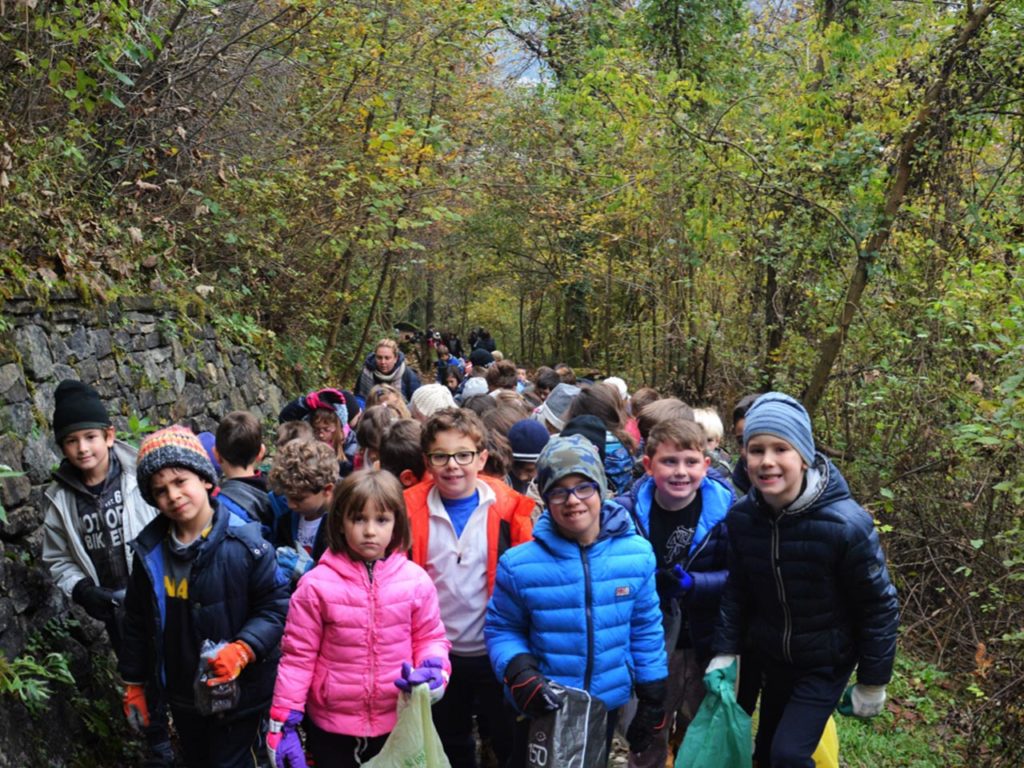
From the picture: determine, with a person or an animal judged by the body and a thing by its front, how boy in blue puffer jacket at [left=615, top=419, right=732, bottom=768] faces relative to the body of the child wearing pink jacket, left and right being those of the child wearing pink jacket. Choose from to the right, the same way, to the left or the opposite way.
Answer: the same way

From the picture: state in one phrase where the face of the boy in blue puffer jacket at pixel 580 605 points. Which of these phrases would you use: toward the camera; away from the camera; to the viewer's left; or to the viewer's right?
toward the camera

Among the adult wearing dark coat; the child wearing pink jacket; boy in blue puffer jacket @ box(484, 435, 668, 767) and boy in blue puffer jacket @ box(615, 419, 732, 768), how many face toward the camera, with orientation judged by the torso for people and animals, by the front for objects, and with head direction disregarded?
4

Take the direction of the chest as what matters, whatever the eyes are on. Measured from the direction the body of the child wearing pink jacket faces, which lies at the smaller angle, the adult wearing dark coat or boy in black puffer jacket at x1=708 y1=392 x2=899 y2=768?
the boy in black puffer jacket

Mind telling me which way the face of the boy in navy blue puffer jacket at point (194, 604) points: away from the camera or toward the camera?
toward the camera

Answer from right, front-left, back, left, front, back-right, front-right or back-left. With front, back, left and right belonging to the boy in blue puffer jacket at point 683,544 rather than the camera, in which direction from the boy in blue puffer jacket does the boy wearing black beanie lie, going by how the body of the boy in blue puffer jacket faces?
right

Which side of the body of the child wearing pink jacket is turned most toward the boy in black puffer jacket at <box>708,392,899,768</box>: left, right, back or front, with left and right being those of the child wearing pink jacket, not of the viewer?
left

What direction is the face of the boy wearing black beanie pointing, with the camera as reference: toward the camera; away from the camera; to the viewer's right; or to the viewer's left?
toward the camera

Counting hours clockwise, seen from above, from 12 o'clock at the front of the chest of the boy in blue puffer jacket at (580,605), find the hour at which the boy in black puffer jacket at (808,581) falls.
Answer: The boy in black puffer jacket is roughly at 9 o'clock from the boy in blue puffer jacket.

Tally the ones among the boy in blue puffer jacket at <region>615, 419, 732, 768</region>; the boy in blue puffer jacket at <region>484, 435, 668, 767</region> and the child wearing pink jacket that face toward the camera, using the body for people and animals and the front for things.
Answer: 3

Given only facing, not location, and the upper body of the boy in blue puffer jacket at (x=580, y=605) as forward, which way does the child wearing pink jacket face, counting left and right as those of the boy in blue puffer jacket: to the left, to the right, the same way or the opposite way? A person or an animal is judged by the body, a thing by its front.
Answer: the same way

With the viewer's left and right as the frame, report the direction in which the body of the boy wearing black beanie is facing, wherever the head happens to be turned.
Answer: facing the viewer and to the right of the viewer

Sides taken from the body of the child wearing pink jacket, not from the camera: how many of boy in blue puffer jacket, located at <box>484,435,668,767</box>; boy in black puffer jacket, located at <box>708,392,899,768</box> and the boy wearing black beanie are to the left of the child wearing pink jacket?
2

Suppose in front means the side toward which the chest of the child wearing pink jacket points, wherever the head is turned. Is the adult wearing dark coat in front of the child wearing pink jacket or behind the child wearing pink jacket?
behind

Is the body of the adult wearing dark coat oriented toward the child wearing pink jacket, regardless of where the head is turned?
yes

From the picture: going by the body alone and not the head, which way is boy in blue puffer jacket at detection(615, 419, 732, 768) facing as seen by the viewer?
toward the camera

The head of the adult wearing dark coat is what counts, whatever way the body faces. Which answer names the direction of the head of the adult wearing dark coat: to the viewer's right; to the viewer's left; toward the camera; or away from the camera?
toward the camera

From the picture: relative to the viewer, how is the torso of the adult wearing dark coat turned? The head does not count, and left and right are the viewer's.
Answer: facing the viewer

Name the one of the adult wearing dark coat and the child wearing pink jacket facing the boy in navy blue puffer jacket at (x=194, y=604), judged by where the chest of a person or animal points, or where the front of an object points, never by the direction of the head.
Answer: the adult wearing dark coat

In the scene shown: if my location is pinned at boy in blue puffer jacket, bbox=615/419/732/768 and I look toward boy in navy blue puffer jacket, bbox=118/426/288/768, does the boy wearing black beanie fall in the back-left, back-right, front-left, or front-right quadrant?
front-right
